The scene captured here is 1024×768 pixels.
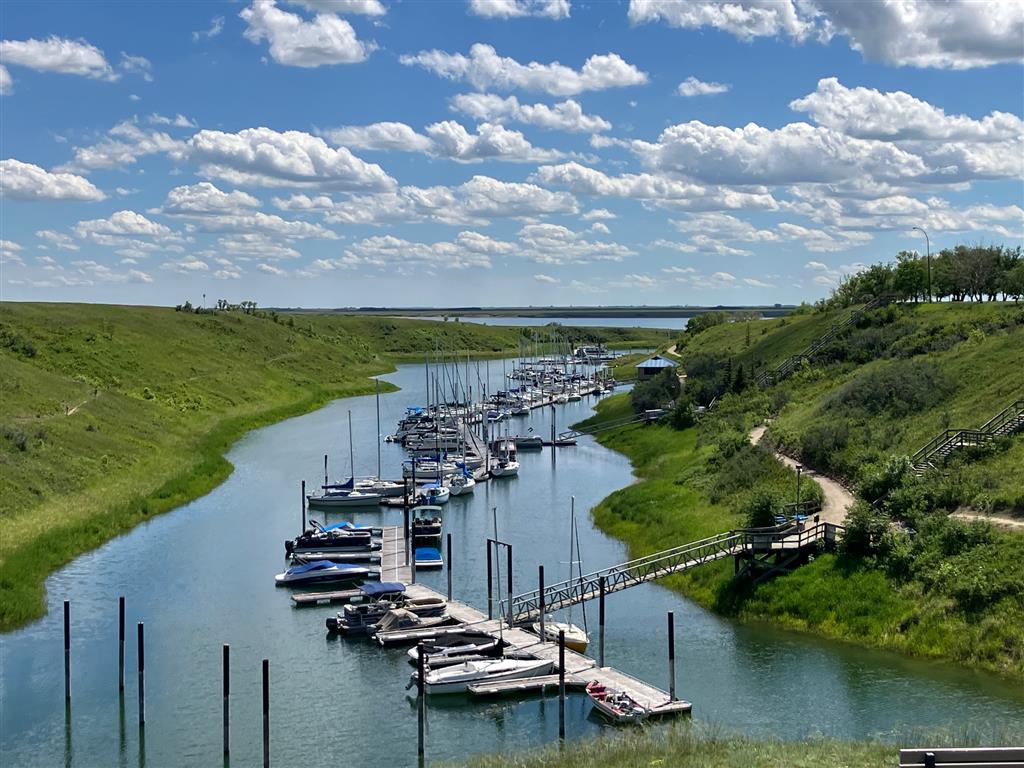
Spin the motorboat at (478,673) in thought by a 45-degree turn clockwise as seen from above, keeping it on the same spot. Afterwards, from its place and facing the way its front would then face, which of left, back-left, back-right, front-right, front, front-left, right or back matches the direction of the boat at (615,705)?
front

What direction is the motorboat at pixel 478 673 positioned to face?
to the viewer's right

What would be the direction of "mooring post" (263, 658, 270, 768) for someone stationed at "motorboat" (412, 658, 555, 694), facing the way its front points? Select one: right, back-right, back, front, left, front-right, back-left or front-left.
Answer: back-right
